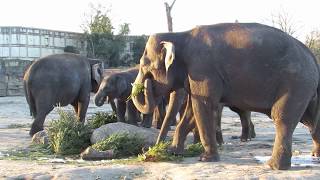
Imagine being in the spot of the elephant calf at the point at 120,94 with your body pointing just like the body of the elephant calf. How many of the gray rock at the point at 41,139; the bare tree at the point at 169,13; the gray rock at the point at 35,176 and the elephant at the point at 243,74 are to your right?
1

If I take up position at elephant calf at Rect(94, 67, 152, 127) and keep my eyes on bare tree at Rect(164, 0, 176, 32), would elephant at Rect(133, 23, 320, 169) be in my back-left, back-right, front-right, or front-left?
back-right

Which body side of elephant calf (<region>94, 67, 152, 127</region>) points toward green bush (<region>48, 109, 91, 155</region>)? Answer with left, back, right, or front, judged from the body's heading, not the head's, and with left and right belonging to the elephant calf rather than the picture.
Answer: left

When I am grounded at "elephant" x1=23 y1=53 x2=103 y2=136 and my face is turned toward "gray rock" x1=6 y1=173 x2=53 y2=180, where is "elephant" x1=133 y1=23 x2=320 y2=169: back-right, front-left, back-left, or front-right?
front-left

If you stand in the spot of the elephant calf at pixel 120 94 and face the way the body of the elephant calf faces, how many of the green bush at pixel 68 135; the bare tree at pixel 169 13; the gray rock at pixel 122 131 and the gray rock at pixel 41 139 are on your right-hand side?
1

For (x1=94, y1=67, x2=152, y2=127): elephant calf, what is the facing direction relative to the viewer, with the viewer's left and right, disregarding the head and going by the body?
facing to the left of the viewer

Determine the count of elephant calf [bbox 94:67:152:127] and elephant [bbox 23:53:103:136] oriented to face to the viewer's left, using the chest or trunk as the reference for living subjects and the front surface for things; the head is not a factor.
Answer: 1

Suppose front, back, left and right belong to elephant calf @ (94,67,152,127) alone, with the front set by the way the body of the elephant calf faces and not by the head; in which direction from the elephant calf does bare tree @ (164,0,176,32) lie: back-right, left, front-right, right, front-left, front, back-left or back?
right

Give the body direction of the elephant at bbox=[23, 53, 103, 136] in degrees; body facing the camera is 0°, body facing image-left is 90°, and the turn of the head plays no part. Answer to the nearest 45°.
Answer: approximately 225°

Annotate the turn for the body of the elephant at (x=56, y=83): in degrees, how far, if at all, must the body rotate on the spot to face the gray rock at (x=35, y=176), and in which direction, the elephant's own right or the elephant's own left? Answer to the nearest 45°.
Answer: approximately 135° to the elephant's own right

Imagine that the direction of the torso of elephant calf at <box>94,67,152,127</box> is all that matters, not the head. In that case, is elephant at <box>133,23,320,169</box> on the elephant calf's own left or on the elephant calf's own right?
on the elephant calf's own left

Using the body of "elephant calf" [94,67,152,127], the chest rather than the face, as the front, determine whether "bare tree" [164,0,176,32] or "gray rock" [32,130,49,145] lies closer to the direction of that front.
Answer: the gray rock

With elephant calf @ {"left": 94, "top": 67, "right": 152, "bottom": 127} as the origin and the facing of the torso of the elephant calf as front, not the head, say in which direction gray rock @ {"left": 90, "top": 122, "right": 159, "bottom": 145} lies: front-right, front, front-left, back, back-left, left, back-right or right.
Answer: left

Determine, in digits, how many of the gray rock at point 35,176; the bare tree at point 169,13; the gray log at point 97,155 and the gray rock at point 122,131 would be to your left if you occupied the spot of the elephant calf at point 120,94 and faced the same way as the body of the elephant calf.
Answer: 3

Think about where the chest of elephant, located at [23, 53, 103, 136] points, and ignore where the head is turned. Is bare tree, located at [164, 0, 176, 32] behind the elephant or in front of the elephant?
in front

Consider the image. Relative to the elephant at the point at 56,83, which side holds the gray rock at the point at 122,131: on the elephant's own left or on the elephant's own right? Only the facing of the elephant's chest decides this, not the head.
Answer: on the elephant's own right
